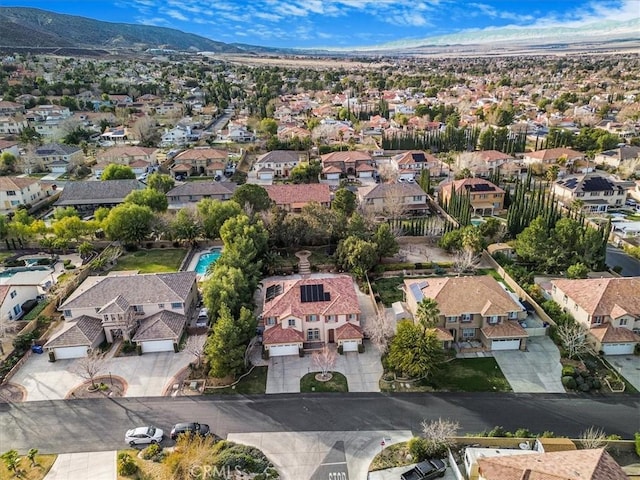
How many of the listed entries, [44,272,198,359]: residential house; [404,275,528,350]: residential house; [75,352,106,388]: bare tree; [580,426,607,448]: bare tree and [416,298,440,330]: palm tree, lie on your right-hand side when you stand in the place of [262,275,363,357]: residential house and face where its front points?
2

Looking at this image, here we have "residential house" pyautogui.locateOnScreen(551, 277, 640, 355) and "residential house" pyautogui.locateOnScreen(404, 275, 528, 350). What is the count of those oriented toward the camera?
2

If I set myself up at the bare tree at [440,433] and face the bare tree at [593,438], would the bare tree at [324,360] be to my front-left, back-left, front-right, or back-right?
back-left

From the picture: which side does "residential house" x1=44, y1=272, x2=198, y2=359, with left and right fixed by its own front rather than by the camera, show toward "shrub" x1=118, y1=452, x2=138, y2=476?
front

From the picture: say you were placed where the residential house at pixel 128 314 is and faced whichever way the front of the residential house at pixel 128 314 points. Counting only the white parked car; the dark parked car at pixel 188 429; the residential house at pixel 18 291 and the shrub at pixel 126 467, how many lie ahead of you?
3

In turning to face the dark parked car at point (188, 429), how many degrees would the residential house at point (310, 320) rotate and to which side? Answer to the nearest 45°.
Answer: approximately 45° to its right
